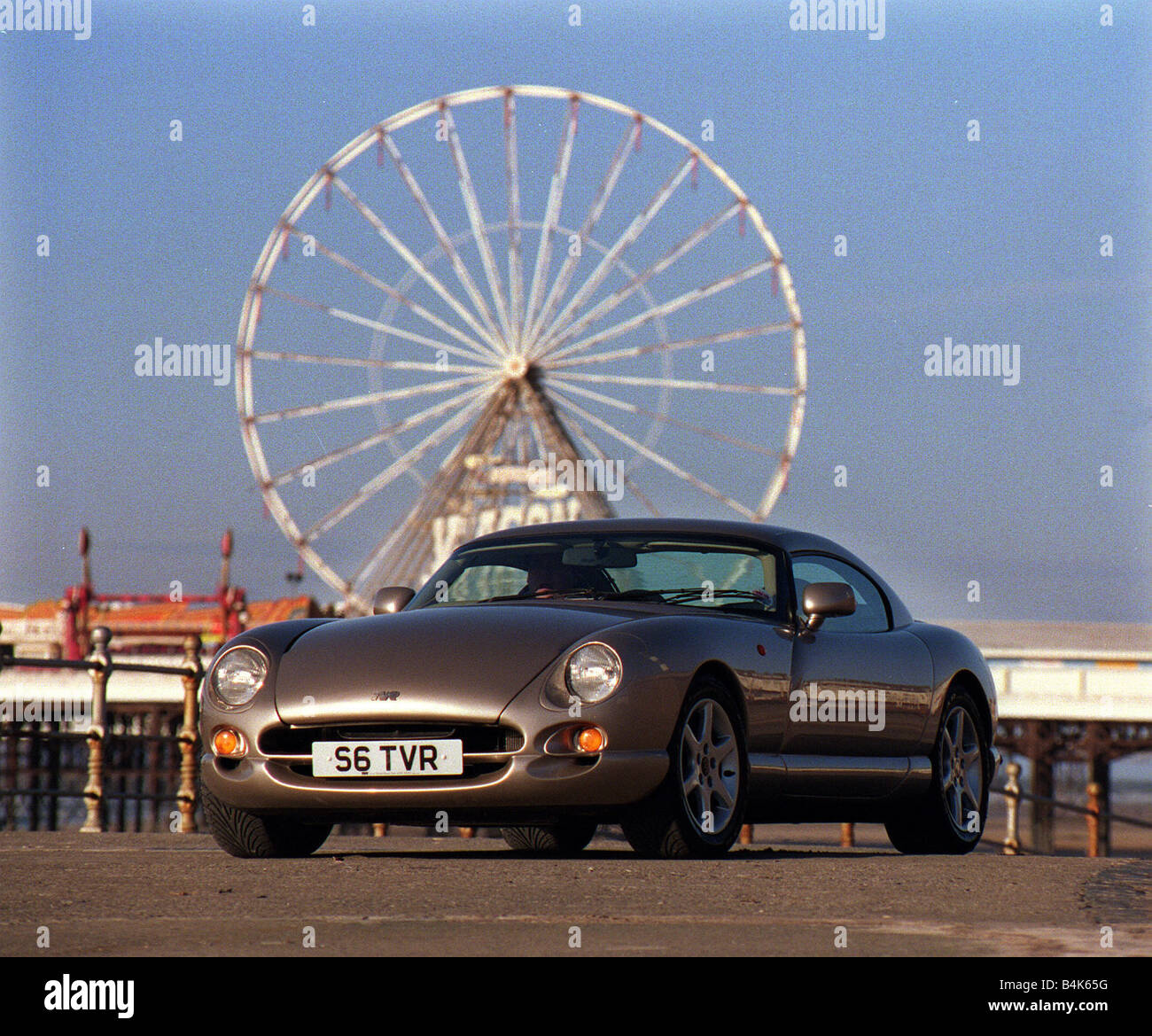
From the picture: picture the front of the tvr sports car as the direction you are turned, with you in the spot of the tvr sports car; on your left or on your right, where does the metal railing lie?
on your right

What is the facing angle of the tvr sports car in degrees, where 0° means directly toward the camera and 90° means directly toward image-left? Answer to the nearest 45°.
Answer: approximately 45°

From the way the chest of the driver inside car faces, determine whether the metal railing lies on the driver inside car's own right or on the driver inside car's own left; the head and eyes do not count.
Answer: on the driver inside car's own right

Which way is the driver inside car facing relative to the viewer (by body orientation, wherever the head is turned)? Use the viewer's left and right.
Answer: facing the viewer and to the left of the viewer
